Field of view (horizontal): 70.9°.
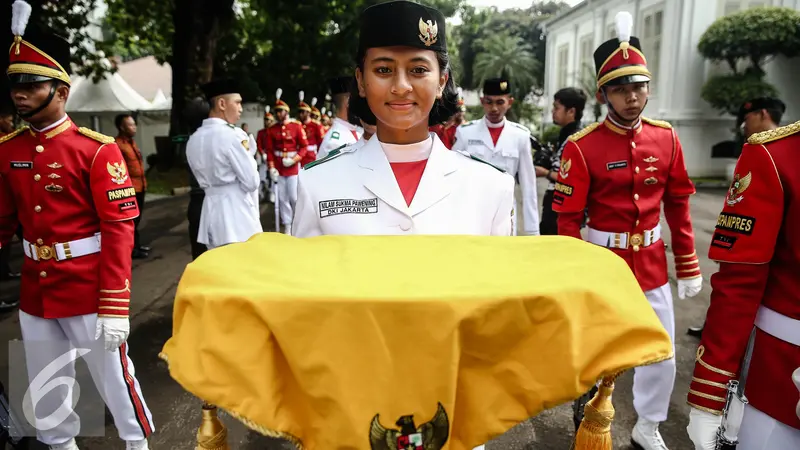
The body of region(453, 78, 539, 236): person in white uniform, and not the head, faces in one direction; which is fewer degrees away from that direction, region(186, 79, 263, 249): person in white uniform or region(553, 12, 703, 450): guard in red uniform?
the guard in red uniform

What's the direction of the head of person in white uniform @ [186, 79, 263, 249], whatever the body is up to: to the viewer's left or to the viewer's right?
to the viewer's right

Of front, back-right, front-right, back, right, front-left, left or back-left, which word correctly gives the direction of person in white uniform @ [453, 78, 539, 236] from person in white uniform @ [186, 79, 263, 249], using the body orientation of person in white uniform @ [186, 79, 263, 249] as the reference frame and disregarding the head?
front-right

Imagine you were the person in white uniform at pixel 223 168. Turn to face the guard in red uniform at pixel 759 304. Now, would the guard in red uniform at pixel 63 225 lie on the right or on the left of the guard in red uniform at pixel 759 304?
right

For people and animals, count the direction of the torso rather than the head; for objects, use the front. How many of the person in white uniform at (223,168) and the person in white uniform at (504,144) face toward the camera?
1

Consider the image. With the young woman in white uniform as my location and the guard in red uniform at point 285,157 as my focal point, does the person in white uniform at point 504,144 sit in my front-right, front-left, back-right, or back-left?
front-right

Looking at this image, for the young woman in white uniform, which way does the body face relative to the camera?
toward the camera

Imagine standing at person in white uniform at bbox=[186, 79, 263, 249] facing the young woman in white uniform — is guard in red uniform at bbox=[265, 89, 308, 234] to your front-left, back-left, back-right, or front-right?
back-left

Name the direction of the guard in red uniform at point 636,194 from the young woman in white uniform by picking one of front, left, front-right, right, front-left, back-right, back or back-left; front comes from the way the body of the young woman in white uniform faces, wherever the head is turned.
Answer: back-left

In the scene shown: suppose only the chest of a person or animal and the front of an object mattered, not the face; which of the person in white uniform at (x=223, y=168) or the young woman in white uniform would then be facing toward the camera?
the young woman in white uniform

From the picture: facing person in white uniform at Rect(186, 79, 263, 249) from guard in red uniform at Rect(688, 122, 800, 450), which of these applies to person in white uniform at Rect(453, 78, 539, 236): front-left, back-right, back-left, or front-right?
front-right
